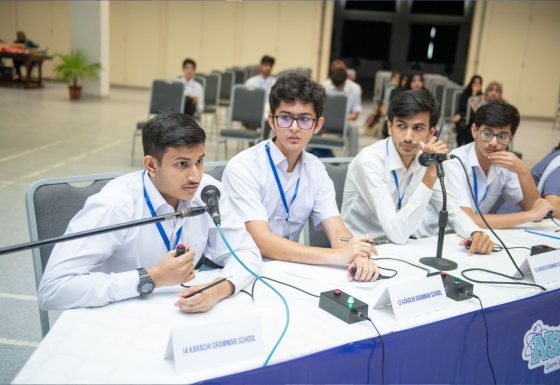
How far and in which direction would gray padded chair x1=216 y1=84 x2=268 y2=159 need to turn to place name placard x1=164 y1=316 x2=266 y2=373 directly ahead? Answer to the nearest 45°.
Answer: approximately 45° to its left

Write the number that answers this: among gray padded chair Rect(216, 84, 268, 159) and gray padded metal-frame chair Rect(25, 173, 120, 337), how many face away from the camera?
0

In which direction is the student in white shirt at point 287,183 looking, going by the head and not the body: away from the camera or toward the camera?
toward the camera

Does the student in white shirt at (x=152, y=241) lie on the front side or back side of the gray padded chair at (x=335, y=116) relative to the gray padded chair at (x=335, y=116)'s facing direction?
on the front side

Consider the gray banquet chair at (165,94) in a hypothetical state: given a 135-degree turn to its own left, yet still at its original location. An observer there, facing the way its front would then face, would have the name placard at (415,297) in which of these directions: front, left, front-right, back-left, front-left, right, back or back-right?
right

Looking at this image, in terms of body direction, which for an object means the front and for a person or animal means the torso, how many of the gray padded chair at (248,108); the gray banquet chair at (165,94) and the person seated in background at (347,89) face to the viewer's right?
0

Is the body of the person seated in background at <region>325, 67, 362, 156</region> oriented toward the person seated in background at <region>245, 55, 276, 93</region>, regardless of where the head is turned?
no

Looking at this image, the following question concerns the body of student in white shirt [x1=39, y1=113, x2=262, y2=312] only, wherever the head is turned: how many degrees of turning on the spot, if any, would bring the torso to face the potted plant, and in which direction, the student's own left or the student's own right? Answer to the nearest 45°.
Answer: approximately 135° to the student's own left

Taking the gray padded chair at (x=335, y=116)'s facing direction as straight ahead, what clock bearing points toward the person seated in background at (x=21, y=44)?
The person seated in background is roughly at 3 o'clock from the gray padded chair.

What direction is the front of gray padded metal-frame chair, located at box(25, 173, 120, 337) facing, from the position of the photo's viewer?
facing the viewer and to the right of the viewer

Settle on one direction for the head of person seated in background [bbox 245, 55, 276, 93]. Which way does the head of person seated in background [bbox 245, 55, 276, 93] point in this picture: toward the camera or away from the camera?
toward the camera

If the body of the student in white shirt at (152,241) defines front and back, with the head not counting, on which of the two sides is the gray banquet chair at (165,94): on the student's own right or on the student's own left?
on the student's own left

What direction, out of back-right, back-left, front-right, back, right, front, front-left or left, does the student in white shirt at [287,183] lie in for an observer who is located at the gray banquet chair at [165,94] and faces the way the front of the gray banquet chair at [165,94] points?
front-left

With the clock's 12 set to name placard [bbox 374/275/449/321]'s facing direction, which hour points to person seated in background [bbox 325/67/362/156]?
The person seated in background is roughly at 7 o'clock from the name placard.
